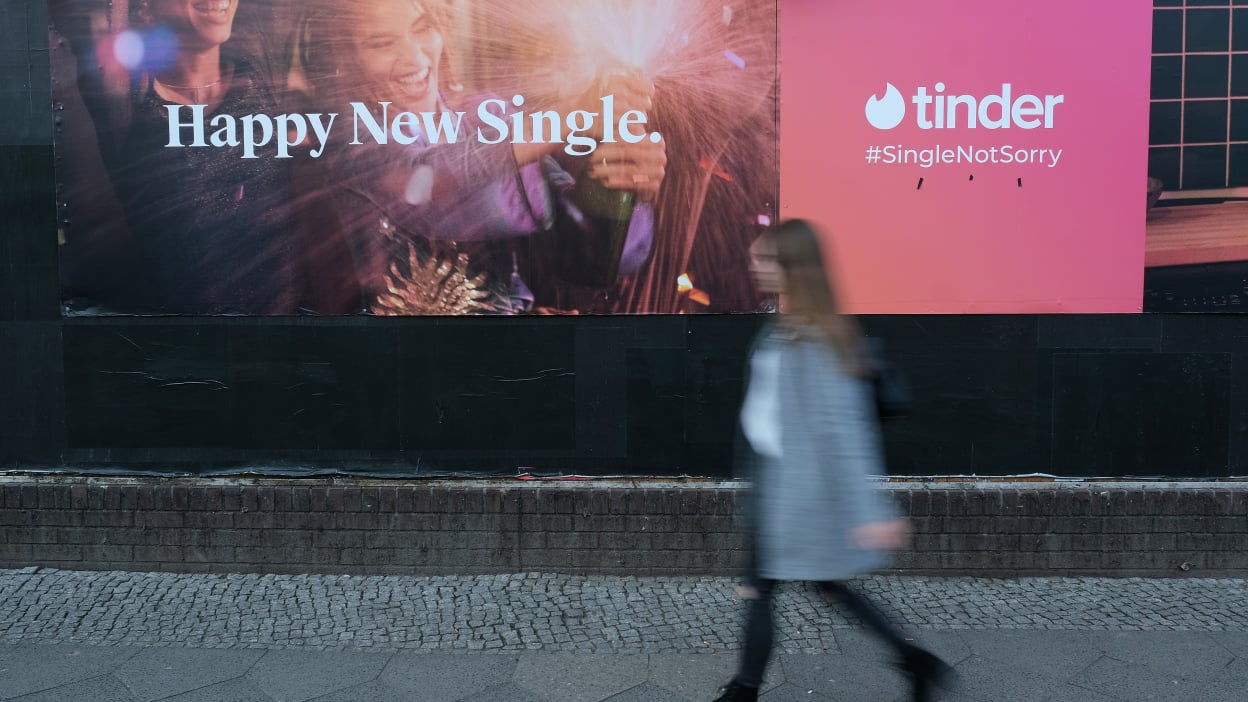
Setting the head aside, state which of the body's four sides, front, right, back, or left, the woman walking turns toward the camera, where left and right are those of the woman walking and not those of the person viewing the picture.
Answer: left
